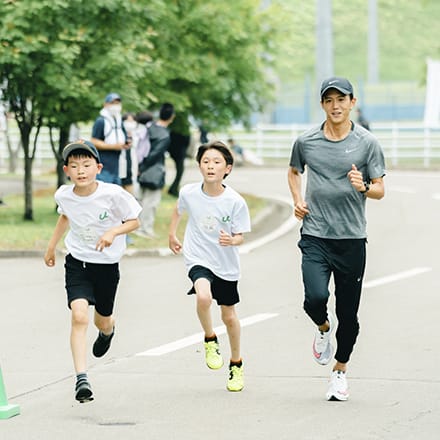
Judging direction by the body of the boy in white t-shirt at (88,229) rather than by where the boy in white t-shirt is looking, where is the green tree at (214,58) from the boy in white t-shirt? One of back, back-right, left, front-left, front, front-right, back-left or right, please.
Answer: back

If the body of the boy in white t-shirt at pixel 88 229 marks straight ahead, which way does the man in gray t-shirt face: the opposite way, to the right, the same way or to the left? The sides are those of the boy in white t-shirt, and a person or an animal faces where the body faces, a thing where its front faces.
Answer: the same way

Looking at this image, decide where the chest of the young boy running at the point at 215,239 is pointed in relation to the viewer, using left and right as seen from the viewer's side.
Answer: facing the viewer

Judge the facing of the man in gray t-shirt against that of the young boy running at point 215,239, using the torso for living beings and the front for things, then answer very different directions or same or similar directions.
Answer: same or similar directions

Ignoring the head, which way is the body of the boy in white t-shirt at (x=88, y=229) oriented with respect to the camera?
toward the camera

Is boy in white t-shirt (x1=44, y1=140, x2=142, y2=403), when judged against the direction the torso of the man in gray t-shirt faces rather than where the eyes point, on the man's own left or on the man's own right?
on the man's own right

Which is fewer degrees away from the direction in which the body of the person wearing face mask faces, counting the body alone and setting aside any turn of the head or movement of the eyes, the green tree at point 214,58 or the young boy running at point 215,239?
the young boy running

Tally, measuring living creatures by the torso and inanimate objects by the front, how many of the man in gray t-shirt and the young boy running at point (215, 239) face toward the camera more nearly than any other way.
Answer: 2

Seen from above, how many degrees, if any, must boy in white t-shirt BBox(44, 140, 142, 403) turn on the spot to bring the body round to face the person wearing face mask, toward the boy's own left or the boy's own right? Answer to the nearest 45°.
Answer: approximately 180°

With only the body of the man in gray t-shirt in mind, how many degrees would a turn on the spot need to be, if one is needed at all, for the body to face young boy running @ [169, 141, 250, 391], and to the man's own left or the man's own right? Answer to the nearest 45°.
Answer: approximately 90° to the man's own right

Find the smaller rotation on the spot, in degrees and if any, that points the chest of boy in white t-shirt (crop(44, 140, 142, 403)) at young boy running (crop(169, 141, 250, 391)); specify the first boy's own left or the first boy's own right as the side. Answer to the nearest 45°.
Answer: approximately 90° to the first boy's own left

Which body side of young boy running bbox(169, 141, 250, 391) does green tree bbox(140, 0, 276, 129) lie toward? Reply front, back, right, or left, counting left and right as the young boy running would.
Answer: back

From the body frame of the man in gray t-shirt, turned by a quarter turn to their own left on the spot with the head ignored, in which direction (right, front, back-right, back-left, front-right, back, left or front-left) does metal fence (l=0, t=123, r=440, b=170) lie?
left

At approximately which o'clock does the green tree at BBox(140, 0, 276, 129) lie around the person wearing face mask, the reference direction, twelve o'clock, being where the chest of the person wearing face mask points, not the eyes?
The green tree is roughly at 8 o'clock from the person wearing face mask.

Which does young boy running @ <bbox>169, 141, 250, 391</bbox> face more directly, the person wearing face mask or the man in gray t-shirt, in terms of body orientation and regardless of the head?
the man in gray t-shirt

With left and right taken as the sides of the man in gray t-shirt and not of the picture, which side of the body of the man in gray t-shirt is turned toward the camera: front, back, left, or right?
front

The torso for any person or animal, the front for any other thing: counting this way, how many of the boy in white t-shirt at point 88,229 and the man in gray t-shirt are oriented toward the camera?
2

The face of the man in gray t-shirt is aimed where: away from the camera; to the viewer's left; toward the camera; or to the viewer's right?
toward the camera

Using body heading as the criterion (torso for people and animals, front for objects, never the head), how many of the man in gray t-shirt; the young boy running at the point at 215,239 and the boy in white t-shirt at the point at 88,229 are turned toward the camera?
3

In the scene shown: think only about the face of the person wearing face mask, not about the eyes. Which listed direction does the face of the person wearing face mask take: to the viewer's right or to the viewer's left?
to the viewer's right
